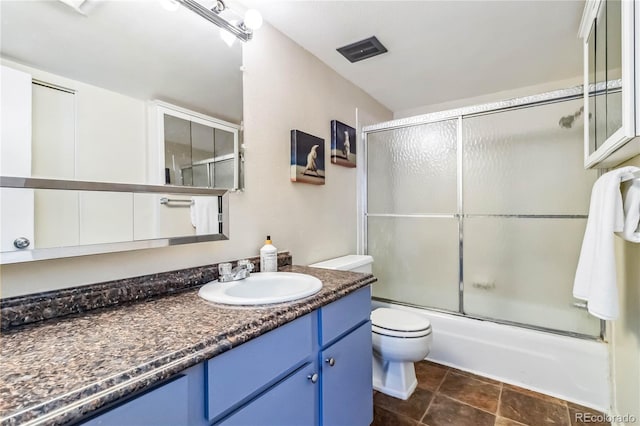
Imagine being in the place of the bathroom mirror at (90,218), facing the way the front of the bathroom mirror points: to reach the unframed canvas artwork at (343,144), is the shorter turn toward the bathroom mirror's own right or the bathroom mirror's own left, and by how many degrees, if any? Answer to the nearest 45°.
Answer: approximately 45° to the bathroom mirror's own left

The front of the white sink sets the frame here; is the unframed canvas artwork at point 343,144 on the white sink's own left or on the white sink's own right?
on the white sink's own left

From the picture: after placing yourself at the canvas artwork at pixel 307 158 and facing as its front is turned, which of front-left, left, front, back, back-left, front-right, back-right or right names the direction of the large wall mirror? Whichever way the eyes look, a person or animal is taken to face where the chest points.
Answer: right

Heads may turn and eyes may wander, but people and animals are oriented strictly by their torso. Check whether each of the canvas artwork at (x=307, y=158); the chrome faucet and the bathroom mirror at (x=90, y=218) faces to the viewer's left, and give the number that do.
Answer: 0

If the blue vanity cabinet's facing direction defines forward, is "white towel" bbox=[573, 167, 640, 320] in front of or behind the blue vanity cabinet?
in front

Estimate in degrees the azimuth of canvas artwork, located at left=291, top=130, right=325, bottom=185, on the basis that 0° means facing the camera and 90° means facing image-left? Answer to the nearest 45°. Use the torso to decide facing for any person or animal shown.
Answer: approximately 315°

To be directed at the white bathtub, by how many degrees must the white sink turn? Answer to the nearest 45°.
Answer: approximately 45° to its left

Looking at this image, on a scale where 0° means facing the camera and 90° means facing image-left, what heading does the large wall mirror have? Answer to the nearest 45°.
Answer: approximately 315°

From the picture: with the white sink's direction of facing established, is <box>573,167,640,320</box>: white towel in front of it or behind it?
in front

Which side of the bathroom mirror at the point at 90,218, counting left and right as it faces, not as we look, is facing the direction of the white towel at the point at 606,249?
front

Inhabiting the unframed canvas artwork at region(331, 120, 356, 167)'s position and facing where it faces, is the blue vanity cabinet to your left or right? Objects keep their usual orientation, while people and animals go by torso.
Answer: on your right

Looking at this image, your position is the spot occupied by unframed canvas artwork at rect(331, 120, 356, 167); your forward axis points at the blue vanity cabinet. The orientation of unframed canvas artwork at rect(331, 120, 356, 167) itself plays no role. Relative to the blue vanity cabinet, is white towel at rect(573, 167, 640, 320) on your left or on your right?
left

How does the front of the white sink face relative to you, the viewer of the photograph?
facing the viewer and to the right of the viewer
